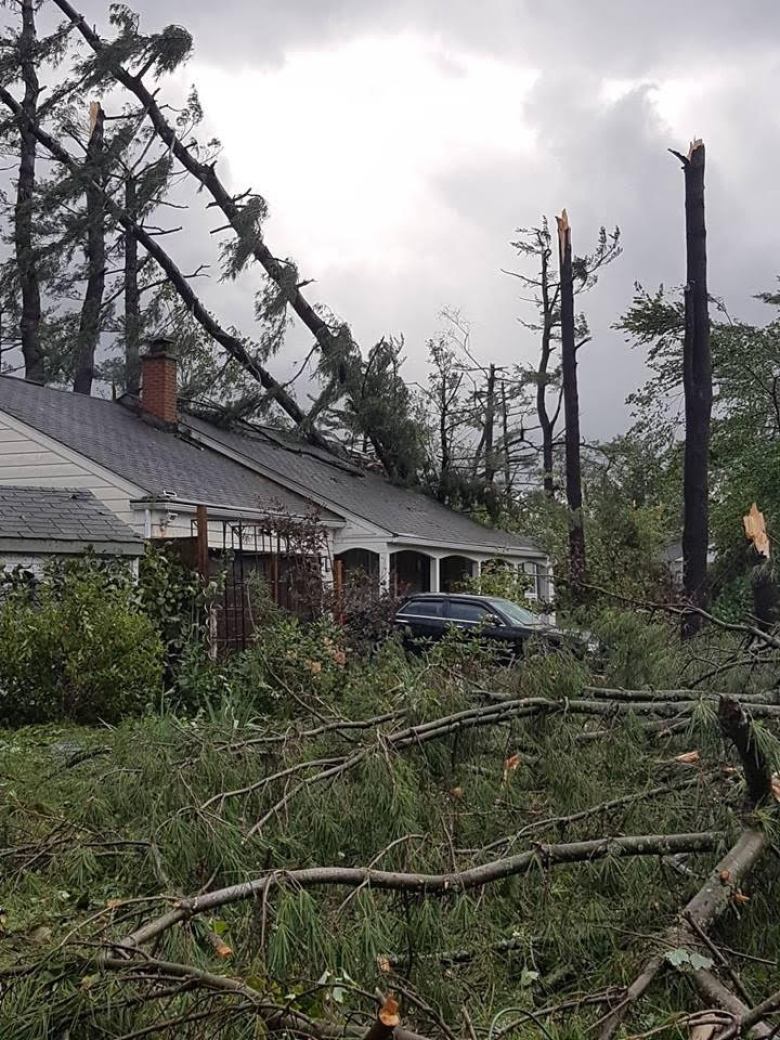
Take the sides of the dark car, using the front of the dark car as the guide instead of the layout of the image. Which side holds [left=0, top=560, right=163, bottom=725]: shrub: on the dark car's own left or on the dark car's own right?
on the dark car's own right

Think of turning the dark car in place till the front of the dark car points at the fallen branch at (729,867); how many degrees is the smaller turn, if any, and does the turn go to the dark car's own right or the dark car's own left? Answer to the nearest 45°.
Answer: approximately 45° to the dark car's own right

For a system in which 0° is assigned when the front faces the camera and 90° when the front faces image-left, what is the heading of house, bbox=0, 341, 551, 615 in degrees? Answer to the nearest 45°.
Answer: approximately 315°

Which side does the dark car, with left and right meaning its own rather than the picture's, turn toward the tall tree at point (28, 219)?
back

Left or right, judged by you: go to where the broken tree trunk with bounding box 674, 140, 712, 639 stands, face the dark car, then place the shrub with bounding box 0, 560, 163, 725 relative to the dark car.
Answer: left

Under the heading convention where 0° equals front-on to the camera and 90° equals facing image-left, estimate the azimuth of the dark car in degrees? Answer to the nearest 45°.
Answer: approximately 315°

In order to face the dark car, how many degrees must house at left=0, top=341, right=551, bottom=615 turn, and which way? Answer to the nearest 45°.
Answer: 0° — it already faces it

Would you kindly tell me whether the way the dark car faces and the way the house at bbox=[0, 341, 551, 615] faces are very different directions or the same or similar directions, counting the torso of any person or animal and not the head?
same or similar directions

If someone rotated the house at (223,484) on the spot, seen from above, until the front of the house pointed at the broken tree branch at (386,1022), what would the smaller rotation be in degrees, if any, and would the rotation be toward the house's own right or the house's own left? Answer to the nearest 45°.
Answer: approximately 45° to the house's own right

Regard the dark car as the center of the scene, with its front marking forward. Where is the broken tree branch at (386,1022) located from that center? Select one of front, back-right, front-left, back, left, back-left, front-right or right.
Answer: front-right
